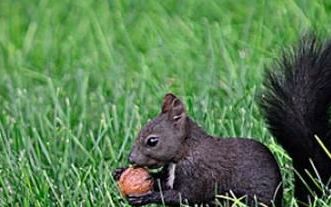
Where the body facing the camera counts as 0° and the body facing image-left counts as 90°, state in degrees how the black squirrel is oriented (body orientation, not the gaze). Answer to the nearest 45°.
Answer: approximately 90°
